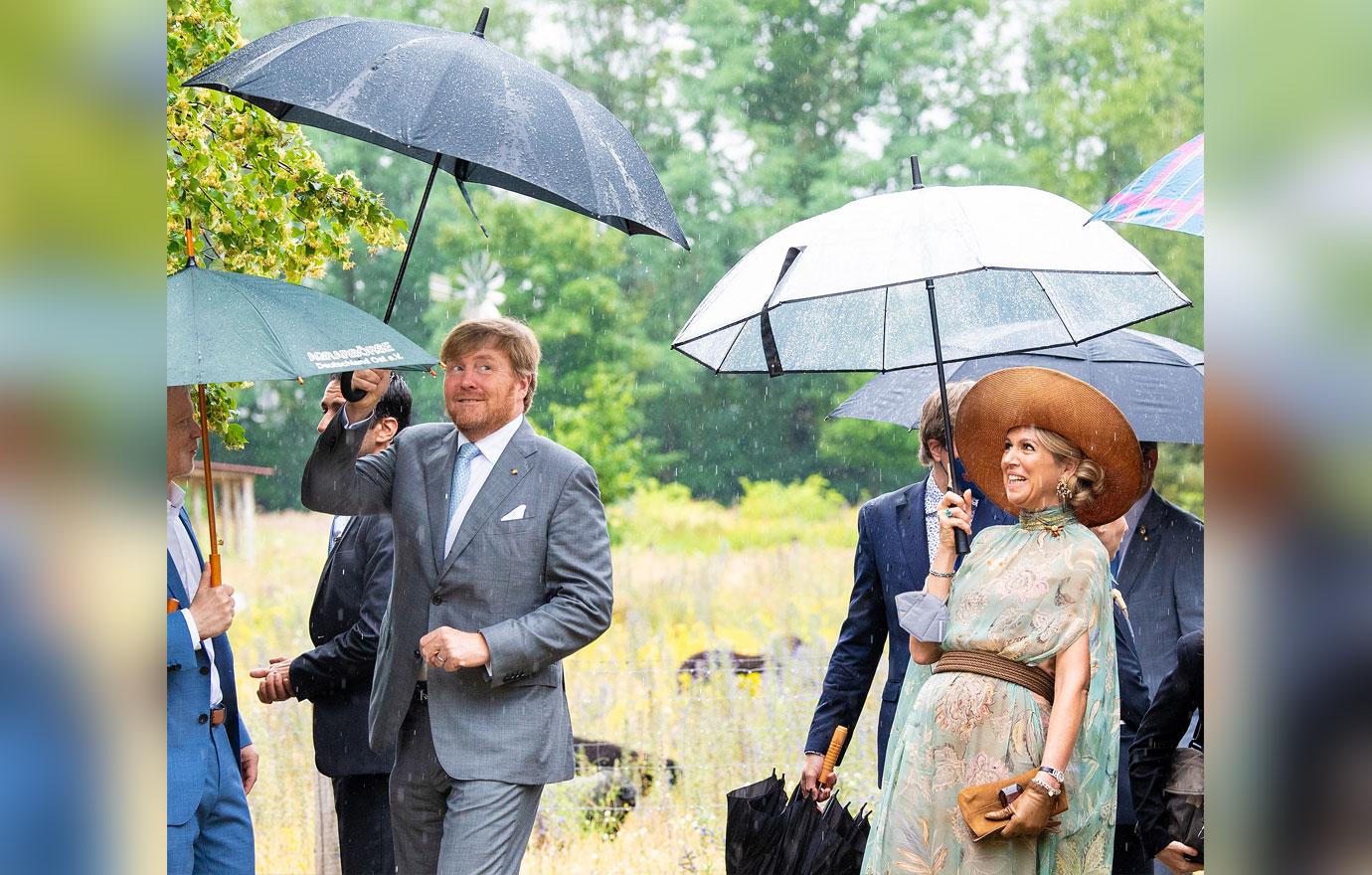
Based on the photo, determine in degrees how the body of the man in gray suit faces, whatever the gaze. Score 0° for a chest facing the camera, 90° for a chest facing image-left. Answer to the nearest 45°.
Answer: approximately 45°

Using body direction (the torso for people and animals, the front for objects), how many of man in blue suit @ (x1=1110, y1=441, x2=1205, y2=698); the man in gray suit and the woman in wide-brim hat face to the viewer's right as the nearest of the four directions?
0

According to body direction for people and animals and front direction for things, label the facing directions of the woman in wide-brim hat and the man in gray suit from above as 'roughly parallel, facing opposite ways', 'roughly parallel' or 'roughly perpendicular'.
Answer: roughly parallel

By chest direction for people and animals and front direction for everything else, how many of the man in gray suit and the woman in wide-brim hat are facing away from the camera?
0

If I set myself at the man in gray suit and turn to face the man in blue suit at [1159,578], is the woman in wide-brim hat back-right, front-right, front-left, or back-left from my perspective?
front-right

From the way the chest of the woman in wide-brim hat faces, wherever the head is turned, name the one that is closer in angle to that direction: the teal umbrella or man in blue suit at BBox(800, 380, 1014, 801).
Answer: the teal umbrella

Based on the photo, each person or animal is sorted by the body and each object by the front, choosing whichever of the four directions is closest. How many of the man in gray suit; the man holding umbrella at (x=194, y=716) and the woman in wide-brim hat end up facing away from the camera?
0

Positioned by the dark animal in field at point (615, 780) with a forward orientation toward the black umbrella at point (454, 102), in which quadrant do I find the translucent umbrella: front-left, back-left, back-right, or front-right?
front-left

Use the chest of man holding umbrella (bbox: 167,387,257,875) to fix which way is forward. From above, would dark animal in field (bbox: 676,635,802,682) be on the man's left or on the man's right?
on the man's left

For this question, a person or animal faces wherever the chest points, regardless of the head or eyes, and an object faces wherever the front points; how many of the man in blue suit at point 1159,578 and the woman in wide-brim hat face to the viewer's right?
0

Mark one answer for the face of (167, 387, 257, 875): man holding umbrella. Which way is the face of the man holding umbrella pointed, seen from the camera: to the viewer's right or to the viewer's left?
to the viewer's right

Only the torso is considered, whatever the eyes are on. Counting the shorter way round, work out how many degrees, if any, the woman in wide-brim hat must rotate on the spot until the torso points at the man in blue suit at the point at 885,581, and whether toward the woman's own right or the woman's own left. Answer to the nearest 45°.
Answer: approximately 90° to the woman's own right

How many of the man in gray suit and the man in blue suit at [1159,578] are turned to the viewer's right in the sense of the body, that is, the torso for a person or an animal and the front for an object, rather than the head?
0
